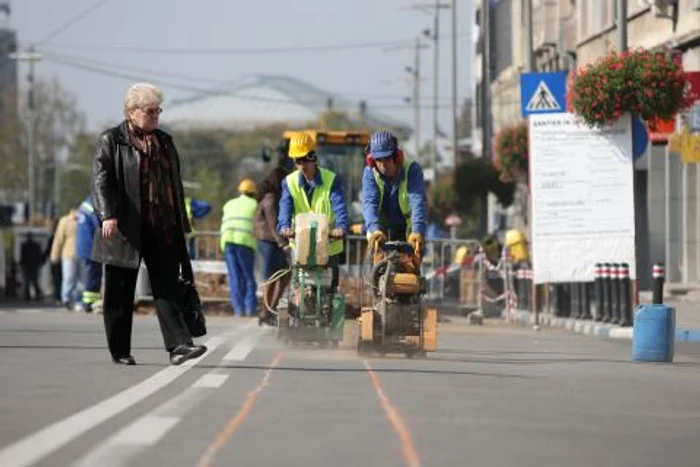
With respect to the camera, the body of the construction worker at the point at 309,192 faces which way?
toward the camera

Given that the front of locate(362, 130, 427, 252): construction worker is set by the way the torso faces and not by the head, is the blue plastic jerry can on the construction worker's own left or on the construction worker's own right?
on the construction worker's own left

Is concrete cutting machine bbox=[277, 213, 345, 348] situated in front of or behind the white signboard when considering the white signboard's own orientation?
in front

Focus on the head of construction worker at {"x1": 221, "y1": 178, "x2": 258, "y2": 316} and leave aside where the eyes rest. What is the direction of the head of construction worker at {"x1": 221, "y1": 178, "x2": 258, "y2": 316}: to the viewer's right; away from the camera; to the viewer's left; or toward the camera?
away from the camera

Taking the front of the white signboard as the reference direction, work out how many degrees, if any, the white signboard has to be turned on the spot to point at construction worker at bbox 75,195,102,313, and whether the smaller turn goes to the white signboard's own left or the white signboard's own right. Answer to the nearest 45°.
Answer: approximately 90° to the white signboard's own right

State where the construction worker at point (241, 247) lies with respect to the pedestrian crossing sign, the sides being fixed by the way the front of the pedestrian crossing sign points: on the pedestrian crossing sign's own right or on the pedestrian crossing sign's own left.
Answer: on the pedestrian crossing sign's own right

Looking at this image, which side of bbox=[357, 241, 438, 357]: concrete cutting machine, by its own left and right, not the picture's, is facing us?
front

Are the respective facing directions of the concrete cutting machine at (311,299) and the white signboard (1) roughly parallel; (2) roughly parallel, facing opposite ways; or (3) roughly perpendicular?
roughly parallel

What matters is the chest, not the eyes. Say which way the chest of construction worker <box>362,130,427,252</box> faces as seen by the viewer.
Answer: toward the camera

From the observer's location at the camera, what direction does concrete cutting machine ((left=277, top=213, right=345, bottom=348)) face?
facing the viewer
